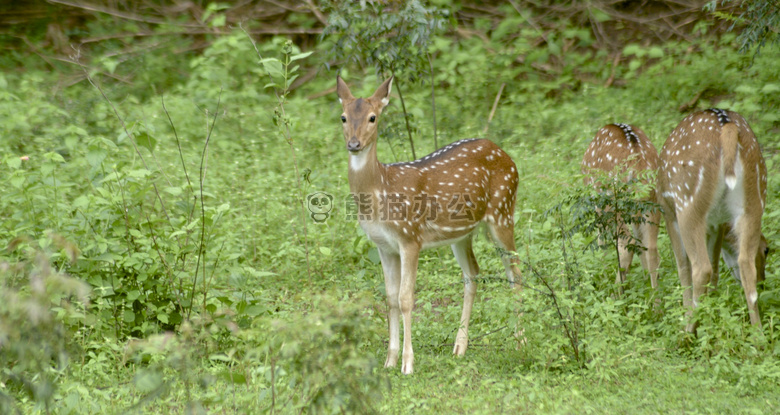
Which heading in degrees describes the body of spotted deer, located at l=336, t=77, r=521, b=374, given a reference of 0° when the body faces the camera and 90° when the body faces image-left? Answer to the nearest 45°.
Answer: approximately 45°

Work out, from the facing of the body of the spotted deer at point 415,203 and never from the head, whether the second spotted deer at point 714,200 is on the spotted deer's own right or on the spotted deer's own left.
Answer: on the spotted deer's own left

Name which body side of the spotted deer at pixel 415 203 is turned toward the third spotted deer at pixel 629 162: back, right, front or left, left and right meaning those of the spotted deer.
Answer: back
